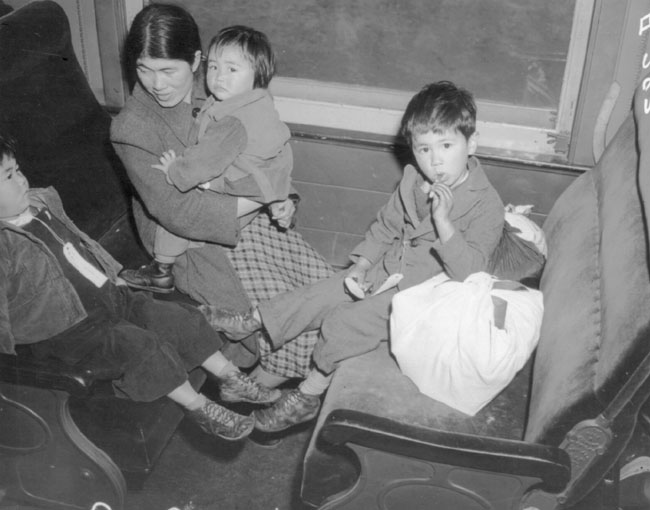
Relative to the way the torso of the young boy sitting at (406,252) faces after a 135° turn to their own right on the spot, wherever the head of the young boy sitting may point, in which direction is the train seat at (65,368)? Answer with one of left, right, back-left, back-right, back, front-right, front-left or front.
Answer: left

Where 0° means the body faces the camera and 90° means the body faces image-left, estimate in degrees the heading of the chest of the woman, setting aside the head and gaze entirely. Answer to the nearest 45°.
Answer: approximately 315°

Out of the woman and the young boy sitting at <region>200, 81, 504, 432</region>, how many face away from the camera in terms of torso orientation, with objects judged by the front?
0

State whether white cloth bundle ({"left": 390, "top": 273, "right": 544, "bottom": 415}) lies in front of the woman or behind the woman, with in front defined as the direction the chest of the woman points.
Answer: in front

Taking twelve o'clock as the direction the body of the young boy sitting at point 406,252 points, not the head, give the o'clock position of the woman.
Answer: The woman is roughly at 2 o'clock from the young boy sitting.

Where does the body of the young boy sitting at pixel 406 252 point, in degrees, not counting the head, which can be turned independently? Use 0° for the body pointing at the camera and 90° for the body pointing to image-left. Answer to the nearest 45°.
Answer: approximately 45°
